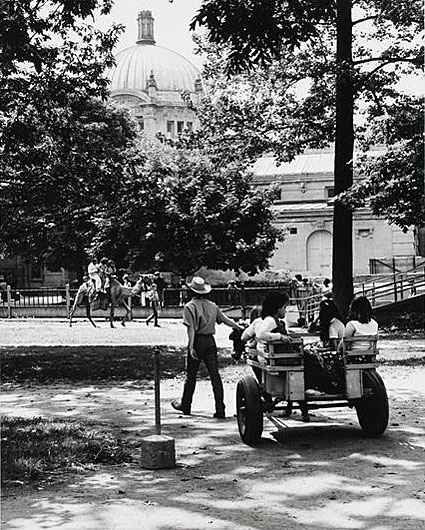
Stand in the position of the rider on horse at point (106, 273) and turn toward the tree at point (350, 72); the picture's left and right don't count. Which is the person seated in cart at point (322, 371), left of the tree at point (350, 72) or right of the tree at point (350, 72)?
right

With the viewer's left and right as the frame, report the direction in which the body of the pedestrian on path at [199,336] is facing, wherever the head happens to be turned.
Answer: facing away from the viewer and to the left of the viewer

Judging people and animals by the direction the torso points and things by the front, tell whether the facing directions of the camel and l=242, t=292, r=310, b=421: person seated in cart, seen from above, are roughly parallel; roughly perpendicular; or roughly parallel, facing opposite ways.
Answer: roughly parallel

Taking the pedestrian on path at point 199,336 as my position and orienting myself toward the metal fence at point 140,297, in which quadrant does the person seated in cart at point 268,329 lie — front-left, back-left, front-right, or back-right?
back-right

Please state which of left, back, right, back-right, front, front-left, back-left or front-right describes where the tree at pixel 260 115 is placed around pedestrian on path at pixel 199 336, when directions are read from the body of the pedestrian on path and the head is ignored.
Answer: front-right

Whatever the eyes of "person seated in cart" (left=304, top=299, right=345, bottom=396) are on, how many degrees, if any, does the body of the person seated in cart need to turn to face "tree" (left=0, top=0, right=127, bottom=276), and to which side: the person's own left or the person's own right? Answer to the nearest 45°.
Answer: approximately 45° to the person's own right

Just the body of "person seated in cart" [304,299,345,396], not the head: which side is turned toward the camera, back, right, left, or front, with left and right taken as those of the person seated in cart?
left

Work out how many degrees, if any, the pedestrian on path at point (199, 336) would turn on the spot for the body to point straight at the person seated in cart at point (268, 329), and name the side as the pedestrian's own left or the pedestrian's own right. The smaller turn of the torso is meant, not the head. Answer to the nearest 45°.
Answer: approximately 90° to the pedestrian's own right

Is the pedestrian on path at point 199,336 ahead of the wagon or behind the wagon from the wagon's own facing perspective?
ahead
